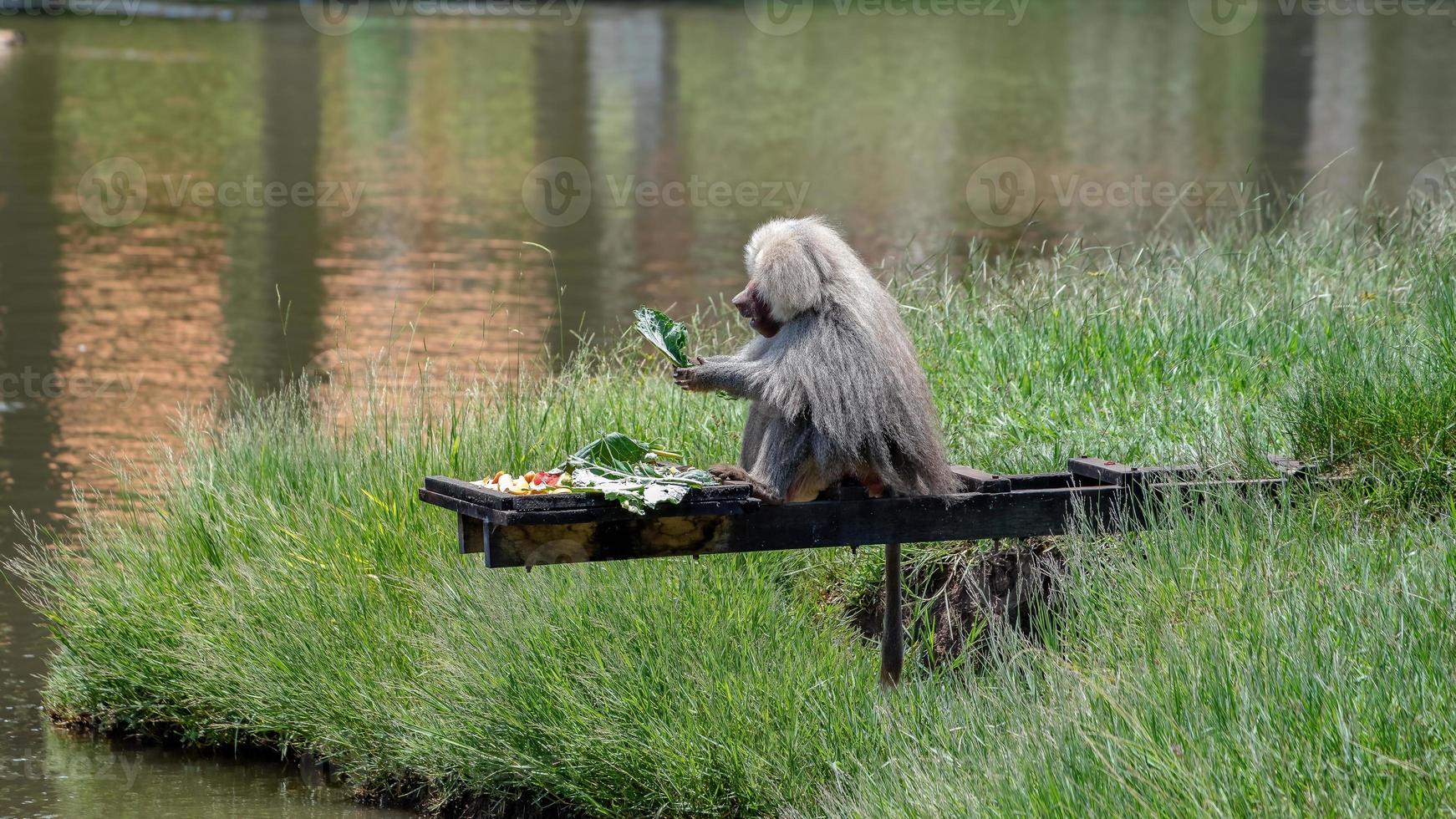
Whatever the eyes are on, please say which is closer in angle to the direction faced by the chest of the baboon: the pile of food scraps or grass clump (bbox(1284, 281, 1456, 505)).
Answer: the pile of food scraps

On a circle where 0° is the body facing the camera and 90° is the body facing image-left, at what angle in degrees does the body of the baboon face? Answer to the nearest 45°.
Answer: approximately 90°

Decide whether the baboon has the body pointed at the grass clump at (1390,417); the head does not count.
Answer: no

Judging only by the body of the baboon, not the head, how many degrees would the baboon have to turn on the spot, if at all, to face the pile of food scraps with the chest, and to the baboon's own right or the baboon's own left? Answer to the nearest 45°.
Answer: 0° — it already faces it
